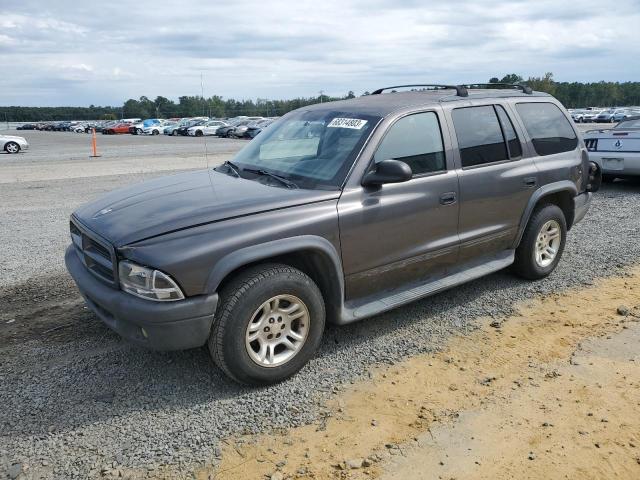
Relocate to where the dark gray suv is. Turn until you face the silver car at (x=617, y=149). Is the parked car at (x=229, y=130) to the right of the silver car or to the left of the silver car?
left

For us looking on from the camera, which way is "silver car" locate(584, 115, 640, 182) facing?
facing away from the viewer and to the right of the viewer

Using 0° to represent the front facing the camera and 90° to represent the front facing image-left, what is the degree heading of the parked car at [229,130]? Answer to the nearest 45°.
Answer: approximately 45°

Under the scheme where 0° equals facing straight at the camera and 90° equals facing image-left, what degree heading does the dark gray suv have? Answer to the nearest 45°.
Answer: approximately 45°

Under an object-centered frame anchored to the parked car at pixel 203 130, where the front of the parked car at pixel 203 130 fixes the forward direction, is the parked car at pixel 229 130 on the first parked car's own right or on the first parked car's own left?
on the first parked car's own left

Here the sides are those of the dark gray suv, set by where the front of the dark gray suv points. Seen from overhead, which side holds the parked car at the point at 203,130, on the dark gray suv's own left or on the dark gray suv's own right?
on the dark gray suv's own right

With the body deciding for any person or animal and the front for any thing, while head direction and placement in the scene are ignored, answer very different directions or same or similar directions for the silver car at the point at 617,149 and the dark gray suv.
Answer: very different directions

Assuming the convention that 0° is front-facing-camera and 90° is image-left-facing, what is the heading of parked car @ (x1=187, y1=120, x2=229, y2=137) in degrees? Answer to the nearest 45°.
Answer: approximately 45°

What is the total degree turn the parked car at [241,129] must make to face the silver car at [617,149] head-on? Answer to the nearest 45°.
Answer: approximately 45° to its left
